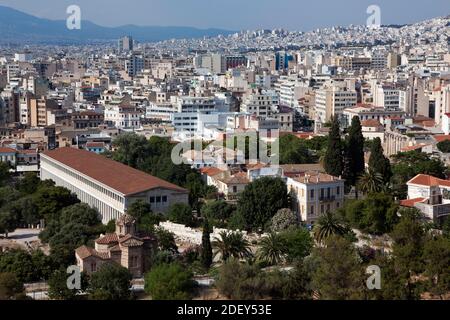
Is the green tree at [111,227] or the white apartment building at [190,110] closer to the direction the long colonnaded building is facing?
the green tree

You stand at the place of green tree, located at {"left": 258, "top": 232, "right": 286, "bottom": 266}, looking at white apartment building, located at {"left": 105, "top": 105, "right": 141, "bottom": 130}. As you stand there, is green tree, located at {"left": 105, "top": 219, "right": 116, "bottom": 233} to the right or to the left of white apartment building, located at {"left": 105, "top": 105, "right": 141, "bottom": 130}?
left

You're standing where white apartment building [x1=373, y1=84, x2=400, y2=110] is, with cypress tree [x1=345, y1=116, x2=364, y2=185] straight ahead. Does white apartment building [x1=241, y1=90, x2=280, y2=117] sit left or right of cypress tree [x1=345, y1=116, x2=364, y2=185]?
right

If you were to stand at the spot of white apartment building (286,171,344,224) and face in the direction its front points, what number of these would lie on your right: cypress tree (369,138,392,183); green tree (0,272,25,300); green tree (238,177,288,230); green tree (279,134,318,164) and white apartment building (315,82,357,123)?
2

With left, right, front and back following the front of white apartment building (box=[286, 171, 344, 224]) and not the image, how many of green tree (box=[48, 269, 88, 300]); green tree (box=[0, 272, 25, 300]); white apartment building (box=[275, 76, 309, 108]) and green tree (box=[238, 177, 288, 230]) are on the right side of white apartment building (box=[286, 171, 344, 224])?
3

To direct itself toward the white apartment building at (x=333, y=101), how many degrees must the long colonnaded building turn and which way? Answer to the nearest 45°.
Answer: approximately 180°

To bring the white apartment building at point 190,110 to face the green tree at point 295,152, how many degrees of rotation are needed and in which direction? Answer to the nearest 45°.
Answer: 0° — it already faces it

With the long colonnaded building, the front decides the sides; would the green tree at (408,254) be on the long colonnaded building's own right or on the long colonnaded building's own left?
on the long colonnaded building's own left

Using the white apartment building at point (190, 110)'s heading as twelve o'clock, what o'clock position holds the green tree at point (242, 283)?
The green tree is roughly at 12 o'clock from the white apartment building.

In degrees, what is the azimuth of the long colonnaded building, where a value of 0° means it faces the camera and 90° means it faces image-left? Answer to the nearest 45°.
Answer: approximately 45°

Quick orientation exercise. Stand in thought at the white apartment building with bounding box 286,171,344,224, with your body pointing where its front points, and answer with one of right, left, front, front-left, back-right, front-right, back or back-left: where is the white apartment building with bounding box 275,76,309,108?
back-left
